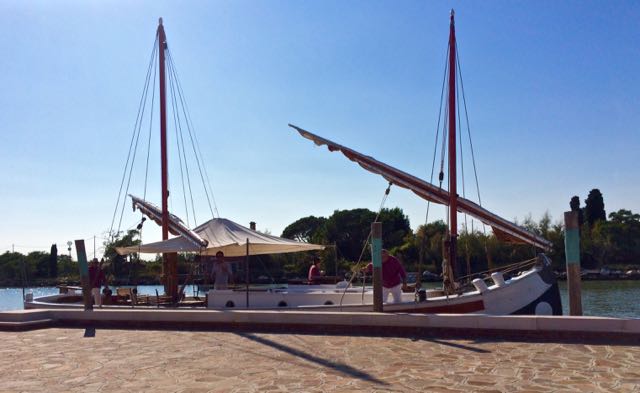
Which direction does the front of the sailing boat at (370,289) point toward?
to the viewer's right

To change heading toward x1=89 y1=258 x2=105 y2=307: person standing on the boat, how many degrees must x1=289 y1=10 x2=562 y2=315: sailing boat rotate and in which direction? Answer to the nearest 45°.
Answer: approximately 180°

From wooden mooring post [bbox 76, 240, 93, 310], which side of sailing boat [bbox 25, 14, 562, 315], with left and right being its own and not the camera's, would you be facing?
back

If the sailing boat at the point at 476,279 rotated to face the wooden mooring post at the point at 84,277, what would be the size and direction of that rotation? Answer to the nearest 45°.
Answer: approximately 180°

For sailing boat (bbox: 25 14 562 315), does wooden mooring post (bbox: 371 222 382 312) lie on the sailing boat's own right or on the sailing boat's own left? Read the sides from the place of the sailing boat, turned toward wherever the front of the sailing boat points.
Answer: on the sailing boat's own right

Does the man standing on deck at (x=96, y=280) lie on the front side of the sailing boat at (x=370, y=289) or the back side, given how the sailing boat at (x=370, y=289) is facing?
on the back side
